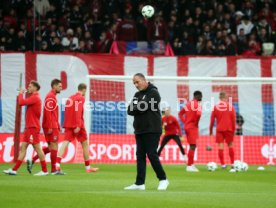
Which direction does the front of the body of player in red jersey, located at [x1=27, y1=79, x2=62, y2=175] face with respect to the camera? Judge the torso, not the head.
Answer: to the viewer's right

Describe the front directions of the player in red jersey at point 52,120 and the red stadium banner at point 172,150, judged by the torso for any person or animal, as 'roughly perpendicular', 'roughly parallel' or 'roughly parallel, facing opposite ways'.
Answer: roughly perpendicular

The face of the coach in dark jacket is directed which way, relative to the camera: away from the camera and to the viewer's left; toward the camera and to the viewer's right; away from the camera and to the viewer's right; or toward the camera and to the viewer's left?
toward the camera and to the viewer's left

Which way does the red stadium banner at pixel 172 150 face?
toward the camera

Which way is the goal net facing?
toward the camera

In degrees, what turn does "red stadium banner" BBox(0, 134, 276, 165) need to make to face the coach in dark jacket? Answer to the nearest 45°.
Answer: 0° — it already faces them

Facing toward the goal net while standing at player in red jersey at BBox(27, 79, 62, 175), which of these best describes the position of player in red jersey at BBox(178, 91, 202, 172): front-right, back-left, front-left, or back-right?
front-right
